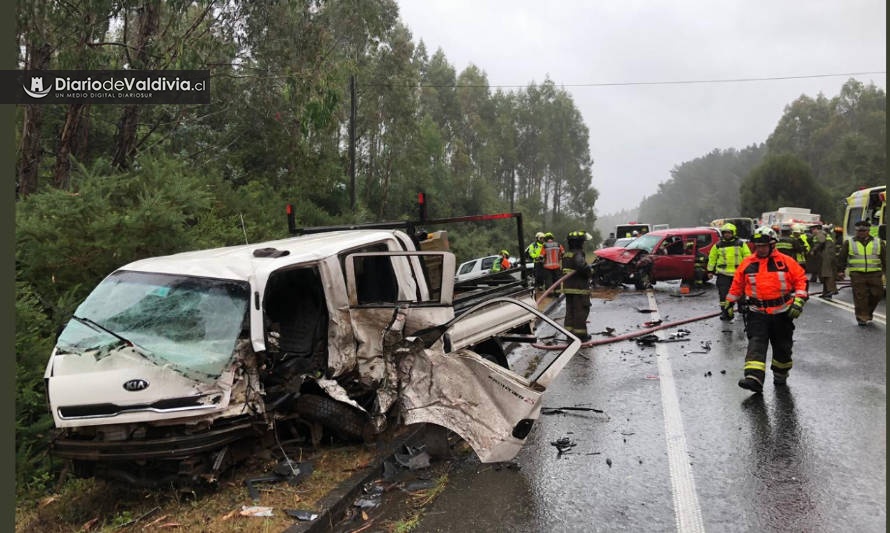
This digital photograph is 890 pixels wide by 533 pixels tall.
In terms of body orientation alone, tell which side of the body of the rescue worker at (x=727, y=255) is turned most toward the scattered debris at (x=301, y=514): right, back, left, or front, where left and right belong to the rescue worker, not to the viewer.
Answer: front

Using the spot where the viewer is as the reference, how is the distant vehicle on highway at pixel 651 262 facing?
facing the viewer and to the left of the viewer

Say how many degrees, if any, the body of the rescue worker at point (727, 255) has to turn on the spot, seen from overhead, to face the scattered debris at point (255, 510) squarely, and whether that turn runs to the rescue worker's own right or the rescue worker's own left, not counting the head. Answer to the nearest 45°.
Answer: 0° — they already face it

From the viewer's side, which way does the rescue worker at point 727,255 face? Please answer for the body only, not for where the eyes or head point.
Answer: toward the camera

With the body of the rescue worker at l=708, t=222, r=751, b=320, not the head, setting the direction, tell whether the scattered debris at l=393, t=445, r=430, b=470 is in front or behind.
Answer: in front

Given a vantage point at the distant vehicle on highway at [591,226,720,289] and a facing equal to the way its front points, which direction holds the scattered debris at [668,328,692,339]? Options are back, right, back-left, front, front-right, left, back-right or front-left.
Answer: front-left

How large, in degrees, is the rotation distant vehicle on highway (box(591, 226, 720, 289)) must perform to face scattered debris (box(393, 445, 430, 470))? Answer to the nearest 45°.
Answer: approximately 45° to its left

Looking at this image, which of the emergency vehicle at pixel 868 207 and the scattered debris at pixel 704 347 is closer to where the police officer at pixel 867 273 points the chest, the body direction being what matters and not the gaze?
the scattered debris

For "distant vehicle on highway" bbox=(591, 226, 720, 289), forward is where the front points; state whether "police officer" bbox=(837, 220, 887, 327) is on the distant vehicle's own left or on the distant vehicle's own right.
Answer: on the distant vehicle's own left
